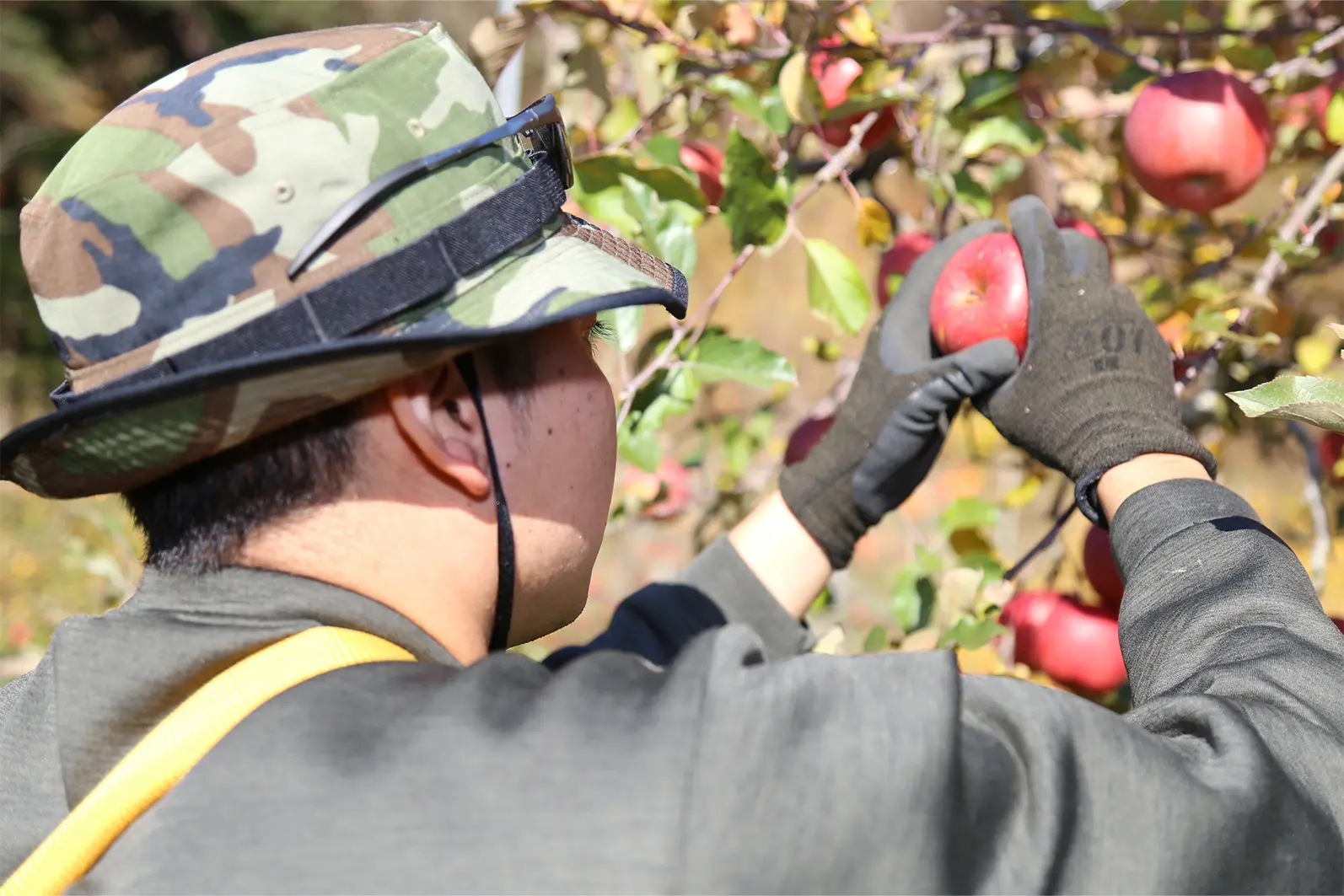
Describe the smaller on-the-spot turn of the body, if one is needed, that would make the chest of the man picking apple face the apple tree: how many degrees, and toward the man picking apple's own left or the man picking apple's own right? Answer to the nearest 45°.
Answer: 0° — they already face it

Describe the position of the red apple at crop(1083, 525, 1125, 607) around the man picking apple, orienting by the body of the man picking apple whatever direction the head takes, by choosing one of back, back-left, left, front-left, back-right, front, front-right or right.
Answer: front

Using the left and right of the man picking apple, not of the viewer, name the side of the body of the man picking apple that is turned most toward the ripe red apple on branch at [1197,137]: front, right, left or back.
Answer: front

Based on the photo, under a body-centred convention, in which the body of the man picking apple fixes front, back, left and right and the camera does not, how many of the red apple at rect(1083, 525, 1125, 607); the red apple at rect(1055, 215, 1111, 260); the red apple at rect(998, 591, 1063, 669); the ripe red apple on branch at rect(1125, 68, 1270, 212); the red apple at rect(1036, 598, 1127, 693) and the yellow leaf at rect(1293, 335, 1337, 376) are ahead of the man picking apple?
6

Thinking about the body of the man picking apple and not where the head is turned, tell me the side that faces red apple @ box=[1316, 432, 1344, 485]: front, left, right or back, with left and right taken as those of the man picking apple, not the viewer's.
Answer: front

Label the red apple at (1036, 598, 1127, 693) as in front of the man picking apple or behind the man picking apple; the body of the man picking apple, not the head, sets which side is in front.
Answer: in front

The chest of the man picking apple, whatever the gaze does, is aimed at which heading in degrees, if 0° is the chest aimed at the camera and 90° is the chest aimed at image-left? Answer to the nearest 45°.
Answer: approximately 225°

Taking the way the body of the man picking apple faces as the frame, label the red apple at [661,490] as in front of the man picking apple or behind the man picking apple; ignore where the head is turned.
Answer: in front

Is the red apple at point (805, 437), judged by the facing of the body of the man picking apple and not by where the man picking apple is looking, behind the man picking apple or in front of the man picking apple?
in front
